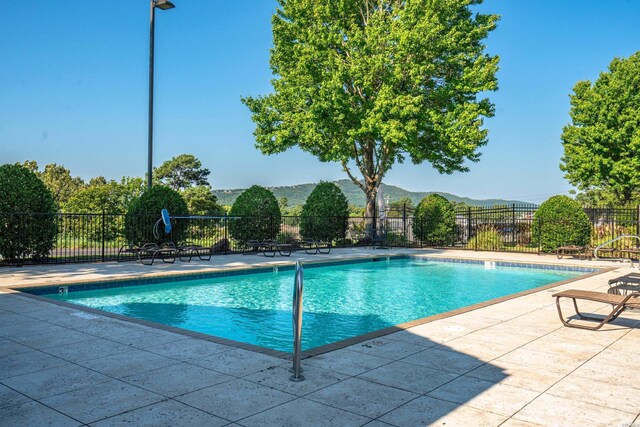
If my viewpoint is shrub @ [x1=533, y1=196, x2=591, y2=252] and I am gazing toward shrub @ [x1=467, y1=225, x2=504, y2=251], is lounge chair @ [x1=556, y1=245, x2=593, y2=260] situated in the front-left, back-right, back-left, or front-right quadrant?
back-left

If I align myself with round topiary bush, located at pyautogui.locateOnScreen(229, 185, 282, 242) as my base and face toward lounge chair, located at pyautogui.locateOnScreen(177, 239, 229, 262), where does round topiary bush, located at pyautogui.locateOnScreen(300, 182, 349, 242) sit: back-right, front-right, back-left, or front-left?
back-left
